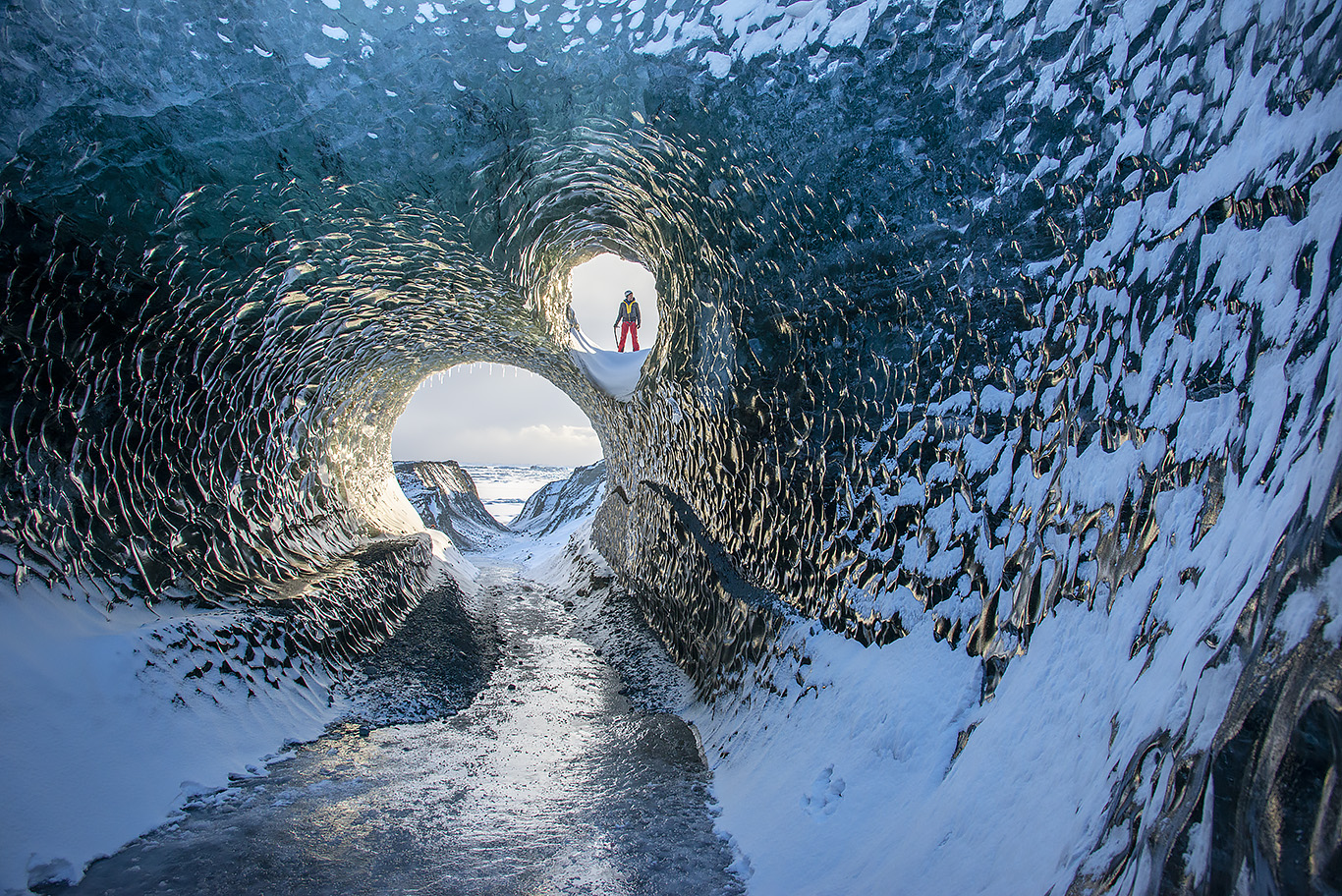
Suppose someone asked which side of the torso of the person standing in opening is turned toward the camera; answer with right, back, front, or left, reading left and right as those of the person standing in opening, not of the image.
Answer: front
